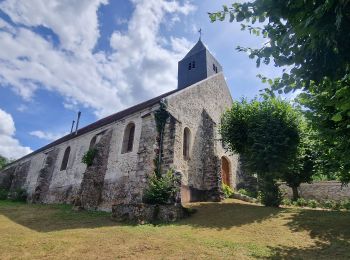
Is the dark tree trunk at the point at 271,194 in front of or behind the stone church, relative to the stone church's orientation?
in front

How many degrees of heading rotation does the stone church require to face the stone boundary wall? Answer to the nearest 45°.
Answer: approximately 45° to its left

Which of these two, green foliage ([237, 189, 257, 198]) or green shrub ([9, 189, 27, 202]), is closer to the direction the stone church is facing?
the green foliage

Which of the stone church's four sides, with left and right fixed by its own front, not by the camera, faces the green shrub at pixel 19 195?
back

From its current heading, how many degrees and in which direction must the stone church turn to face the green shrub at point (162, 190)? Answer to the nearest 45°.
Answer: approximately 45° to its right

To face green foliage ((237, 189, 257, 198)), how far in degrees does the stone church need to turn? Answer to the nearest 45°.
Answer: approximately 45° to its left

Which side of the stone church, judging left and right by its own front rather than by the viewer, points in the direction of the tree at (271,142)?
front

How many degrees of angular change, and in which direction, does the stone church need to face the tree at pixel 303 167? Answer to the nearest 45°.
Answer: approximately 45° to its left

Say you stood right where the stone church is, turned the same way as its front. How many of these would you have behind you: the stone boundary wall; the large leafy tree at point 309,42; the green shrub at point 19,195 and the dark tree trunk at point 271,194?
1

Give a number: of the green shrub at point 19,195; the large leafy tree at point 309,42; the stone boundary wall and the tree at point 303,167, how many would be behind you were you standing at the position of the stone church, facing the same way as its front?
1

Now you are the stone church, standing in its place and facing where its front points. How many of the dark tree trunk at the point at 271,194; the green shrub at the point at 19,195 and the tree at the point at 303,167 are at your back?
1

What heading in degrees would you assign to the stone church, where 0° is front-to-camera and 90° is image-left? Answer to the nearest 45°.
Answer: approximately 315°
